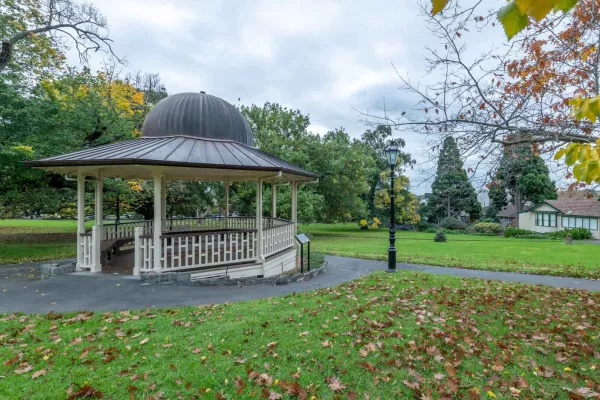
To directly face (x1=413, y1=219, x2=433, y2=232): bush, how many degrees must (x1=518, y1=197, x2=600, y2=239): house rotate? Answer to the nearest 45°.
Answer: approximately 90° to its right

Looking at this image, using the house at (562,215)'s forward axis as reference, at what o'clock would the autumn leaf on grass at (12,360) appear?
The autumn leaf on grass is roughly at 12 o'clock from the house.

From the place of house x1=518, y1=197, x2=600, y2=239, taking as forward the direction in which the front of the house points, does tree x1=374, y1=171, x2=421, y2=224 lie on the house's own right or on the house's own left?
on the house's own right

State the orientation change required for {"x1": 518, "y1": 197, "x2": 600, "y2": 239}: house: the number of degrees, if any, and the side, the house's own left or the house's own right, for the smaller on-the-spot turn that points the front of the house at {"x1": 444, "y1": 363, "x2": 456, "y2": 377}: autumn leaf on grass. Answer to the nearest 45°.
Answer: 0° — it already faces it

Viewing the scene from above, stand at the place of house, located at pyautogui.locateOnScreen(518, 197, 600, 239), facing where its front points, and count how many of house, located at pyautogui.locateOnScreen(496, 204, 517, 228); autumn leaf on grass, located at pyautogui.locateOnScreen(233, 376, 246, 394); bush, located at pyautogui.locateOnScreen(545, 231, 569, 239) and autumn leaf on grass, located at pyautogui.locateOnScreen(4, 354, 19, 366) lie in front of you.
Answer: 3

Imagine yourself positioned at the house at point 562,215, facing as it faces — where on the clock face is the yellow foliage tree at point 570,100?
The yellow foliage tree is roughly at 12 o'clock from the house.

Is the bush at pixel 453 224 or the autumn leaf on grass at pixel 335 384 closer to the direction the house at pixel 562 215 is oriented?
the autumn leaf on grass

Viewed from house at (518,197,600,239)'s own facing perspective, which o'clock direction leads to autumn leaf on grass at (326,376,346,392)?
The autumn leaf on grass is roughly at 12 o'clock from the house.

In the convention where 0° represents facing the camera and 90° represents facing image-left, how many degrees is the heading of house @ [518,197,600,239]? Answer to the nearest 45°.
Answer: approximately 0°

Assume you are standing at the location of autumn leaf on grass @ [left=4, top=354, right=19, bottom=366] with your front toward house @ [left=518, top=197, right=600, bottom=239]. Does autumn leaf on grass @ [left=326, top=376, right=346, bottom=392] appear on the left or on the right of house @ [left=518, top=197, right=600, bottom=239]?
right

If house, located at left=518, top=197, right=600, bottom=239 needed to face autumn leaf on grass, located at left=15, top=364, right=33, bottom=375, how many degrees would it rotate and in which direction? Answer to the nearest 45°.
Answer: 0° — it already faces it

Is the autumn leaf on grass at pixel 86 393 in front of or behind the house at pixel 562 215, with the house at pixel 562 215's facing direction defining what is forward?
in front
